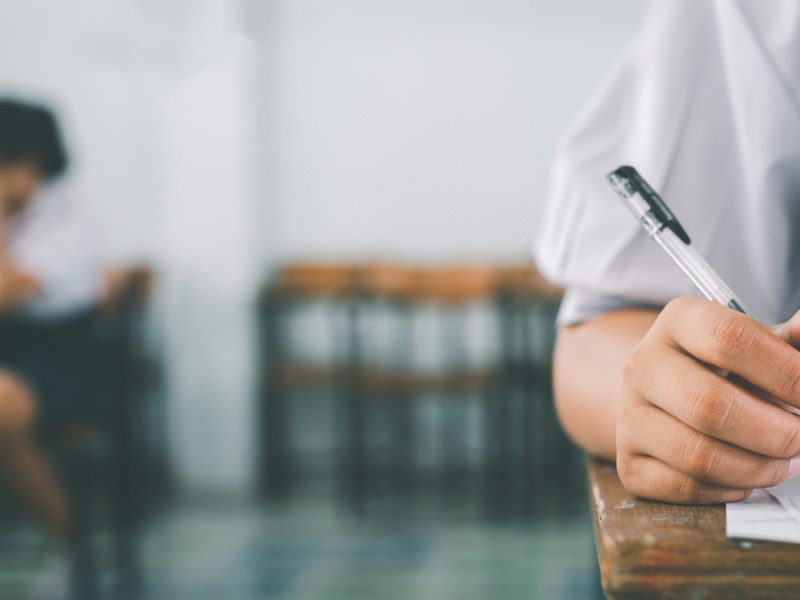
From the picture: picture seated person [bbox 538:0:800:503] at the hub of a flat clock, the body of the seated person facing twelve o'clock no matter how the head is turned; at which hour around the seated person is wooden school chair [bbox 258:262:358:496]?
The wooden school chair is roughly at 5 o'clock from the seated person.

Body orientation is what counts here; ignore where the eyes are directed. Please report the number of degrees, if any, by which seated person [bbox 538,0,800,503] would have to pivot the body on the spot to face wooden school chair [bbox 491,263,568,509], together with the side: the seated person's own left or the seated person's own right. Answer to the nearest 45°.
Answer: approximately 180°

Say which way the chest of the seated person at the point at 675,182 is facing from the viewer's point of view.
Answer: toward the camera

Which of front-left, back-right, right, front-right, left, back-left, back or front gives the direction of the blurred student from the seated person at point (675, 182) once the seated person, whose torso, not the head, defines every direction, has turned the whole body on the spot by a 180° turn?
front-left
